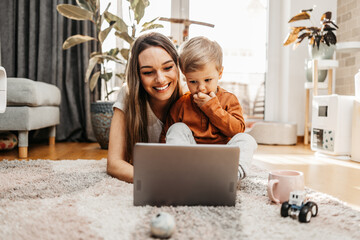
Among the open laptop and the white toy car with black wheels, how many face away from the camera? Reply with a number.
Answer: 1

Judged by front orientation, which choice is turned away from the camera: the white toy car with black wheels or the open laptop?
the open laptop

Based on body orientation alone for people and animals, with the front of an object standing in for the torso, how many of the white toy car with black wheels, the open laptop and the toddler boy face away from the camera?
1

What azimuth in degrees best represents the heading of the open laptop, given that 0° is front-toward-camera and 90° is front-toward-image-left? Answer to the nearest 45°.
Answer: approximately 180°

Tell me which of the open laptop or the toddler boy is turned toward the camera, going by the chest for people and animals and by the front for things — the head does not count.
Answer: the toddler boy

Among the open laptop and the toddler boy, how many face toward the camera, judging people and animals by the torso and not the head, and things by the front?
1

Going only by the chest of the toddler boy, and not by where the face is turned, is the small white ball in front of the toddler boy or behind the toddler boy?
in front

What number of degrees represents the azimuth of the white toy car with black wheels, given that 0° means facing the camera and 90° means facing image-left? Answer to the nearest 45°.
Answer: approximately 45°

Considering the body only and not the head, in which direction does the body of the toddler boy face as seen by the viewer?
toward the camera
